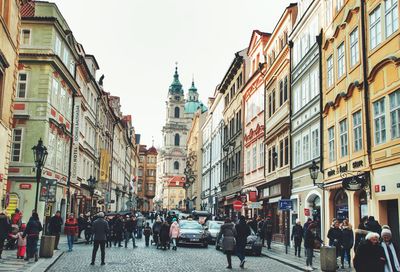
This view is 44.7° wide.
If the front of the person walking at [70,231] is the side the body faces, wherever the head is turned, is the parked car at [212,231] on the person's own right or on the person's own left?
on the person's own left

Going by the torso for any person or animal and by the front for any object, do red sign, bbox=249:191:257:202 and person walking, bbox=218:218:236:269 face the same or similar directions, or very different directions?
very different directions

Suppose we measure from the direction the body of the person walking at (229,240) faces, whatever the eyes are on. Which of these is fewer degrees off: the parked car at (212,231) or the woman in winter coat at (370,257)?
the parked car

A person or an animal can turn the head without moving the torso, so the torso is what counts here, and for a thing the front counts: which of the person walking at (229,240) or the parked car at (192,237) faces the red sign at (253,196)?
the person walking

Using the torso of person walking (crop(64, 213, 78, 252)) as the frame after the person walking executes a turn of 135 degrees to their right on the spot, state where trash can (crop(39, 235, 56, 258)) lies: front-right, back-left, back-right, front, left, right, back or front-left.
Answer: back-left

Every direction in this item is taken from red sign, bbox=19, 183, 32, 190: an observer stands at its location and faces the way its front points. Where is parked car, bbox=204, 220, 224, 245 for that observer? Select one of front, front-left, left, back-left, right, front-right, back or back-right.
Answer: left

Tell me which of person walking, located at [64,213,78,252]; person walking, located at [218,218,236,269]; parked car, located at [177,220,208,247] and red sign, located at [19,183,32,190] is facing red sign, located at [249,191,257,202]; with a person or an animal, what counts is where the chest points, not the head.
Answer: person walking, located at [218,218,236,269]

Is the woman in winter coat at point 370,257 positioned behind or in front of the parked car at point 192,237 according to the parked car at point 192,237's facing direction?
in front
